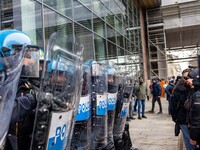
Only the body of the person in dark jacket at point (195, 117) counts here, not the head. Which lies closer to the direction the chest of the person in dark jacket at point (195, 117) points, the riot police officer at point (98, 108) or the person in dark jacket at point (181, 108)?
the riot police officer

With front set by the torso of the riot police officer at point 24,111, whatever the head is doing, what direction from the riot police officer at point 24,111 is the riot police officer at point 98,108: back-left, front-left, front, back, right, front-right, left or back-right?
front-left

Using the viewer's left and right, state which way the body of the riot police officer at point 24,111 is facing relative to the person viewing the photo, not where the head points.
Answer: facing to the right of the viewer

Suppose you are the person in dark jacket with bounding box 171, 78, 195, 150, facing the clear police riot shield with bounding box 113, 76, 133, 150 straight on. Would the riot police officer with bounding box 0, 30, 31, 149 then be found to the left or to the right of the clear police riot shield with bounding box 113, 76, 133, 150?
left

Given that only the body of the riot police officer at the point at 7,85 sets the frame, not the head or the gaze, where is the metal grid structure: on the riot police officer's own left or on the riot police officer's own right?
on the riot police officer's own left

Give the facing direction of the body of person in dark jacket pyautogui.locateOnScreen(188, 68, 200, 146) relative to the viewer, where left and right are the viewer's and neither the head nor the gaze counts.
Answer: facing to the left of the viewer

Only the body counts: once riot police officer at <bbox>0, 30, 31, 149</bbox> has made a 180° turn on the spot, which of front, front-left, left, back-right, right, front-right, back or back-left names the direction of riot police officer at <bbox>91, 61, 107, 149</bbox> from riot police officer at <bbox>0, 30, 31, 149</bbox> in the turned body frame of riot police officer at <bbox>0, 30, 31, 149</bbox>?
back-right

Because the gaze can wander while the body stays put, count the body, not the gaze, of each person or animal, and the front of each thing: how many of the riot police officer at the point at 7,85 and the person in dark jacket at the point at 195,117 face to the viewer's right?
1

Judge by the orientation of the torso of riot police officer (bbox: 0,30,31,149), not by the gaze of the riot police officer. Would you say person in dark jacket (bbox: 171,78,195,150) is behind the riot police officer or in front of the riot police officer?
in front

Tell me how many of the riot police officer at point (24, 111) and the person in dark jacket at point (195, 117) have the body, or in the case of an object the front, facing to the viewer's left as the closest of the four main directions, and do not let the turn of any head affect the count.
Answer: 1

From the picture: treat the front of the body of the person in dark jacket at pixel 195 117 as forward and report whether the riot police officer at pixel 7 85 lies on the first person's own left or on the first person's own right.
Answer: on the first person's own left

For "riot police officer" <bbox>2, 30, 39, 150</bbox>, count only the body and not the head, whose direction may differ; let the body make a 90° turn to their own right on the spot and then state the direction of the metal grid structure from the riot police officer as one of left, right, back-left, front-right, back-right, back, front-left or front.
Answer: back-left
